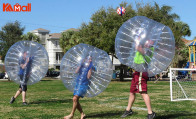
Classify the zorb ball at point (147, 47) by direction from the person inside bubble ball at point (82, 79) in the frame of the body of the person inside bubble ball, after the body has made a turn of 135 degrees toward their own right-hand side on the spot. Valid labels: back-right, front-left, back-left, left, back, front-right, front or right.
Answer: right

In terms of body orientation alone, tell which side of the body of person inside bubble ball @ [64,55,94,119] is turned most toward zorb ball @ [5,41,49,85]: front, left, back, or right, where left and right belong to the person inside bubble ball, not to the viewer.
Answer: right

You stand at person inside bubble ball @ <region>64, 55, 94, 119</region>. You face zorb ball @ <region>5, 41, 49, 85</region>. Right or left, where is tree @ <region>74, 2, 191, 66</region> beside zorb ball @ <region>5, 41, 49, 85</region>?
right

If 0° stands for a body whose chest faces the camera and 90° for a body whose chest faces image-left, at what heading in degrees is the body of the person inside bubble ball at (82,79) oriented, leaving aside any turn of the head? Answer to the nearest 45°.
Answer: approximately 45°

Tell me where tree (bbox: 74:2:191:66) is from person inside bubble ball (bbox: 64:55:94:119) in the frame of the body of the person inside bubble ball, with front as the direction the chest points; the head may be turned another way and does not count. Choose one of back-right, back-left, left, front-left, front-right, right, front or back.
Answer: back-right
